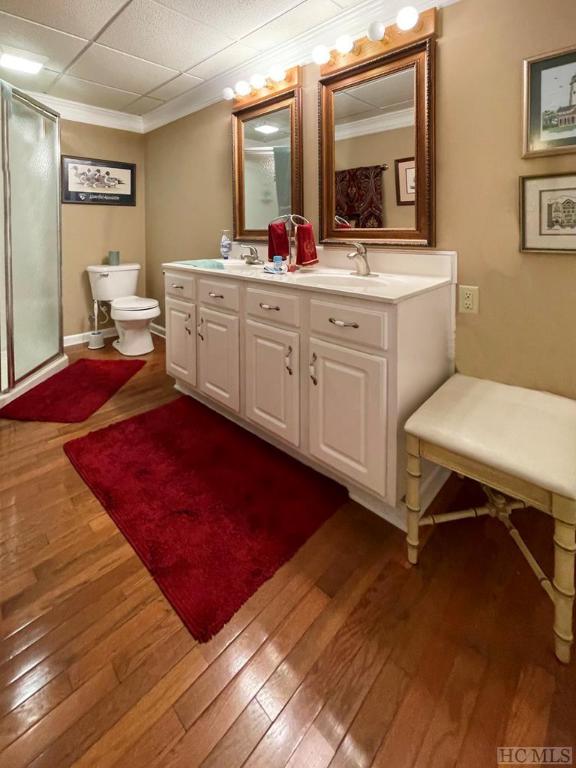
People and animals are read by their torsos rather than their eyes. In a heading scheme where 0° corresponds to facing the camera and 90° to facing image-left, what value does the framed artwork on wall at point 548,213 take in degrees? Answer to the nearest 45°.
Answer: approximately 45°

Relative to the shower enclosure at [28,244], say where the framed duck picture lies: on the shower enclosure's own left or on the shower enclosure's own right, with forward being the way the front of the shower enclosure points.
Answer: on the shower enclosure's own left

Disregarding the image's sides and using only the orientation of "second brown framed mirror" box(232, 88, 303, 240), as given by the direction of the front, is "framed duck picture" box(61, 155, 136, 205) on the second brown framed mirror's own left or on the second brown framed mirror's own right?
on the second brown framed mirror's own right
